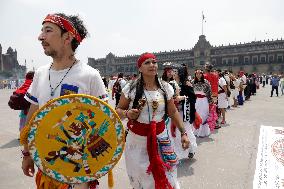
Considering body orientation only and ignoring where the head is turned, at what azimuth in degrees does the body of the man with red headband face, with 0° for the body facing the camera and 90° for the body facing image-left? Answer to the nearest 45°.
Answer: approximately 45°

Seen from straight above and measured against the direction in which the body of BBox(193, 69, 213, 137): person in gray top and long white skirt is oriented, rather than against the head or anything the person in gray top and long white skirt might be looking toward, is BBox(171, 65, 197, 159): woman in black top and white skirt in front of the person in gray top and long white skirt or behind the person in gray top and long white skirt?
in front

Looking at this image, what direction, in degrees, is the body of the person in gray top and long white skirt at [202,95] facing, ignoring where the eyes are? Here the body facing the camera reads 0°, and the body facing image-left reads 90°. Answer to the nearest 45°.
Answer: approximately 45°

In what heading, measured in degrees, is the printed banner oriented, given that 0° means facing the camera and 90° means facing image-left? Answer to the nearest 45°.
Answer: approximately 0°
